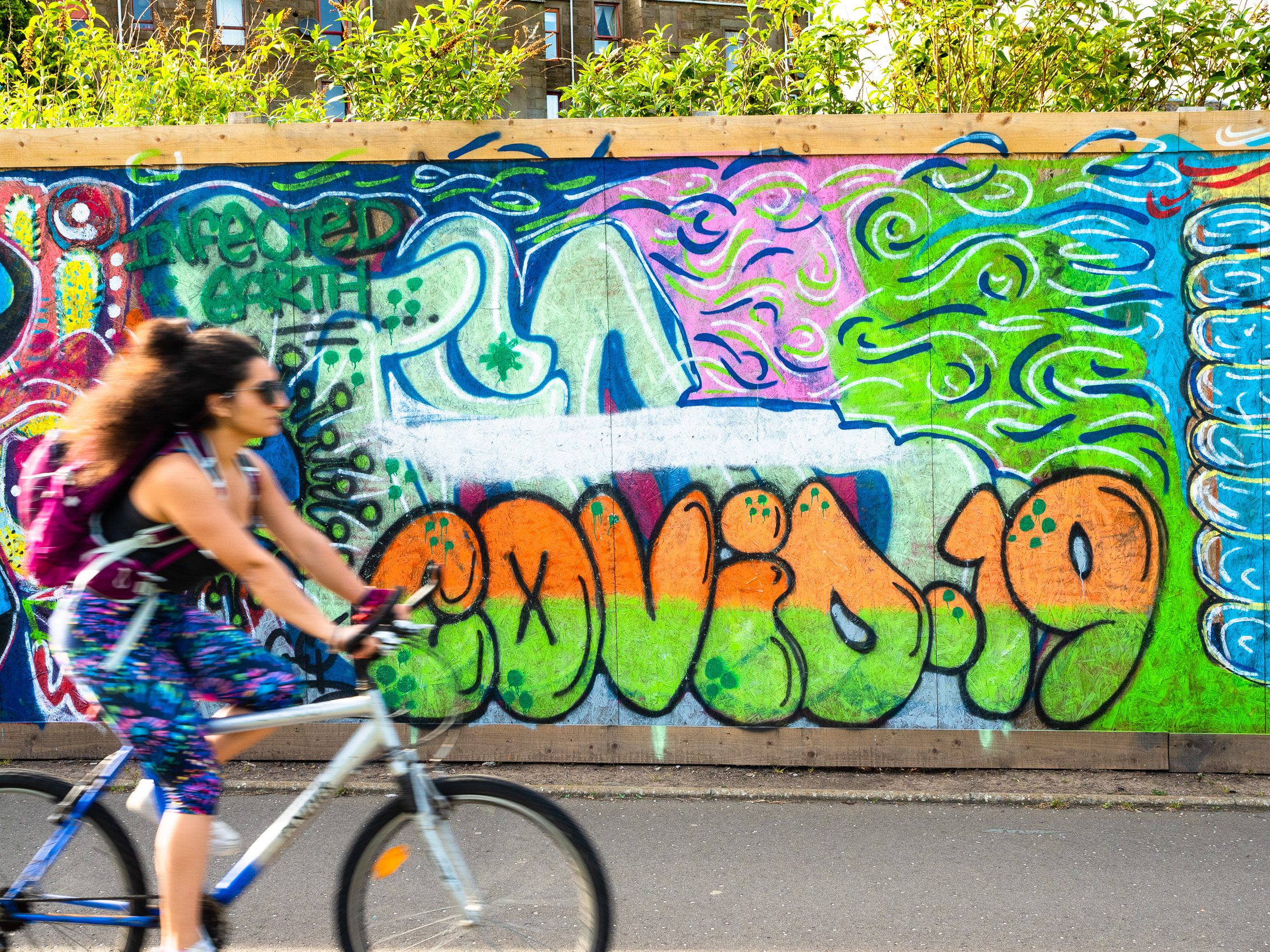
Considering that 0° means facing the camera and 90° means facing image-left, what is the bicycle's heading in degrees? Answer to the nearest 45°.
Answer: approximately 270°

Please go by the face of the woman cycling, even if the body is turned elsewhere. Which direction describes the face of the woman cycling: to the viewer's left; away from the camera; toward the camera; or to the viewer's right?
to the viewer's right

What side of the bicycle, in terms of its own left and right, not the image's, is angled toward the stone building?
left
